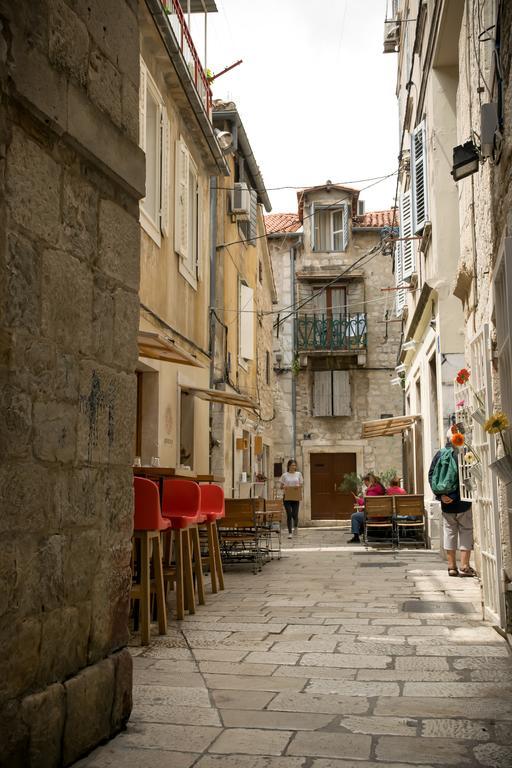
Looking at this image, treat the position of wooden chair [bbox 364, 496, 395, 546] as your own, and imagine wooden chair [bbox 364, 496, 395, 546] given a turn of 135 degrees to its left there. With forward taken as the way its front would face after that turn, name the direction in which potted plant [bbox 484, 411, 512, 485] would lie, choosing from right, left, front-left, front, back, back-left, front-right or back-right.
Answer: front-left

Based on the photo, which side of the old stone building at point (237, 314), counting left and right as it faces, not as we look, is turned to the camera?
right

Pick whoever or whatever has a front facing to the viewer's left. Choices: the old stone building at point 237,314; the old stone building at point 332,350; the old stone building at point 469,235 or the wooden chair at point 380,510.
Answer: the old stone building at point 469,235

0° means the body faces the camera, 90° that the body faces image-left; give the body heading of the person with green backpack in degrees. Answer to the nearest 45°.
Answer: approximately 225°

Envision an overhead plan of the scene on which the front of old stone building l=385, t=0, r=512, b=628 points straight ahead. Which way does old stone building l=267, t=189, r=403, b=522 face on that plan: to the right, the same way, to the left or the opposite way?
to the left

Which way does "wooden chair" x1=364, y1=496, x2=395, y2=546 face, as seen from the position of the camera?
facing away from the viewer

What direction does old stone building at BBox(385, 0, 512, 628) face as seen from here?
to the viewer's left

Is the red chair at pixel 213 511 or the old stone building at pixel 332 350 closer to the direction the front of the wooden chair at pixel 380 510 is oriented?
the old stone building

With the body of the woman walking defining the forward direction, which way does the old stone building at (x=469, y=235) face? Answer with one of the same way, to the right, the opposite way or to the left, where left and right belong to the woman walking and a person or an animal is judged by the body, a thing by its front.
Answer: to the right

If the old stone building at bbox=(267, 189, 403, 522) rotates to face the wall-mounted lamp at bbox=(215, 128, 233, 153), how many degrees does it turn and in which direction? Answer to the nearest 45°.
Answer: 0° — it already faces it

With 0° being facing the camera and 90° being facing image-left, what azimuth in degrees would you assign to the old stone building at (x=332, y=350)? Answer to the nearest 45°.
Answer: approximately 0°
